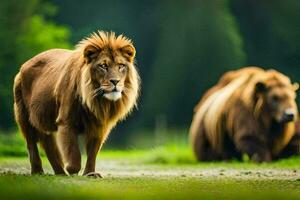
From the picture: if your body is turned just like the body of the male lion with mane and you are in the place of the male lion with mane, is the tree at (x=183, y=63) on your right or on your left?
on your left

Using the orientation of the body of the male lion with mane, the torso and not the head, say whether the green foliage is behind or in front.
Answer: behind

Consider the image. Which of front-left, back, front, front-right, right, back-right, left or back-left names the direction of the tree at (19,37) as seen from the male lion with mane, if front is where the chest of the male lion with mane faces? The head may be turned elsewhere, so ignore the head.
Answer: back-left

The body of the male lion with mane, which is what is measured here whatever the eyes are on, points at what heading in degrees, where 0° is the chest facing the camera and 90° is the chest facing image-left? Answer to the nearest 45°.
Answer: approximately 315°
